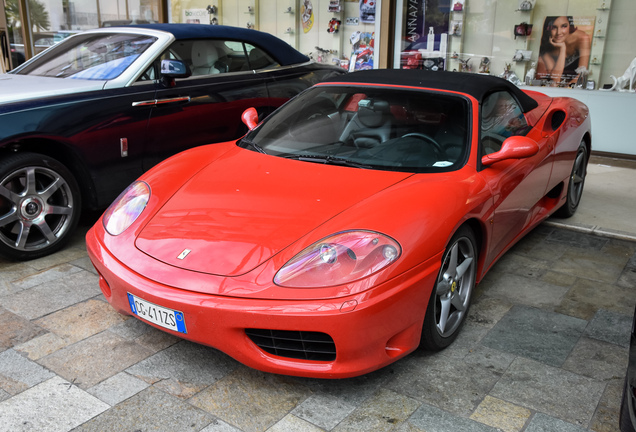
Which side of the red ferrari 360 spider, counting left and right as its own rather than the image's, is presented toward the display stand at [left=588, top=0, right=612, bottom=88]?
back

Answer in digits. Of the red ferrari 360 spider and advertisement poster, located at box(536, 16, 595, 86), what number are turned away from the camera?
0

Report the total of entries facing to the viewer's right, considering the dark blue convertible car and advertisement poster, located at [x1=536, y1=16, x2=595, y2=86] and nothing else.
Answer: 0

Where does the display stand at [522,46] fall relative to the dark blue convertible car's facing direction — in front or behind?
behind

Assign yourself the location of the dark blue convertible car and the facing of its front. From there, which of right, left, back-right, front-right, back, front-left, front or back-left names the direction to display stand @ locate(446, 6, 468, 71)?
back

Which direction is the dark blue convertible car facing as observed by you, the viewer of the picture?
facing the viewer and to the left of the viewer

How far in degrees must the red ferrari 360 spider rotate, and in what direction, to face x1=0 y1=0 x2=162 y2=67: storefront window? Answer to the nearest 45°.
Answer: approximately 90° to its right

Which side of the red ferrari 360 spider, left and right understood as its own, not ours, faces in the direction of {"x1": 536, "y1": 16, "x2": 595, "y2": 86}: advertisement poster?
back

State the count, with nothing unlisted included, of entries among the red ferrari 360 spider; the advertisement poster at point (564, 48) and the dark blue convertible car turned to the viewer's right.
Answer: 0

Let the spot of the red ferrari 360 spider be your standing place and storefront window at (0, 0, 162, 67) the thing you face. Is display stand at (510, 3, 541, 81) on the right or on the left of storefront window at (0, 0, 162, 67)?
right

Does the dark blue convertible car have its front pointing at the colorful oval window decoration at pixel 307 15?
no

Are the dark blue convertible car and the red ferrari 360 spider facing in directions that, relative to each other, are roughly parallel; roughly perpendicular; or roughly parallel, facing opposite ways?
roughly parallel

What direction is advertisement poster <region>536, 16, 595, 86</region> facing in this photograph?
toward the camera

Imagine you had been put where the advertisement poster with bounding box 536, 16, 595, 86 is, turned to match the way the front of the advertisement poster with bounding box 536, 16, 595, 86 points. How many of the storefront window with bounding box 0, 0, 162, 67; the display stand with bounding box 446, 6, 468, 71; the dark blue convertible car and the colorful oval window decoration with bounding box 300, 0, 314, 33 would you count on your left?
0

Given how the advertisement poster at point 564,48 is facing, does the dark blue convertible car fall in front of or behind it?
in front

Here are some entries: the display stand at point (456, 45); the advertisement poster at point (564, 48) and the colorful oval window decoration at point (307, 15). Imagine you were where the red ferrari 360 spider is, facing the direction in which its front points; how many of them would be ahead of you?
0

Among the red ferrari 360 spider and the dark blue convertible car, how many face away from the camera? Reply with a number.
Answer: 0
